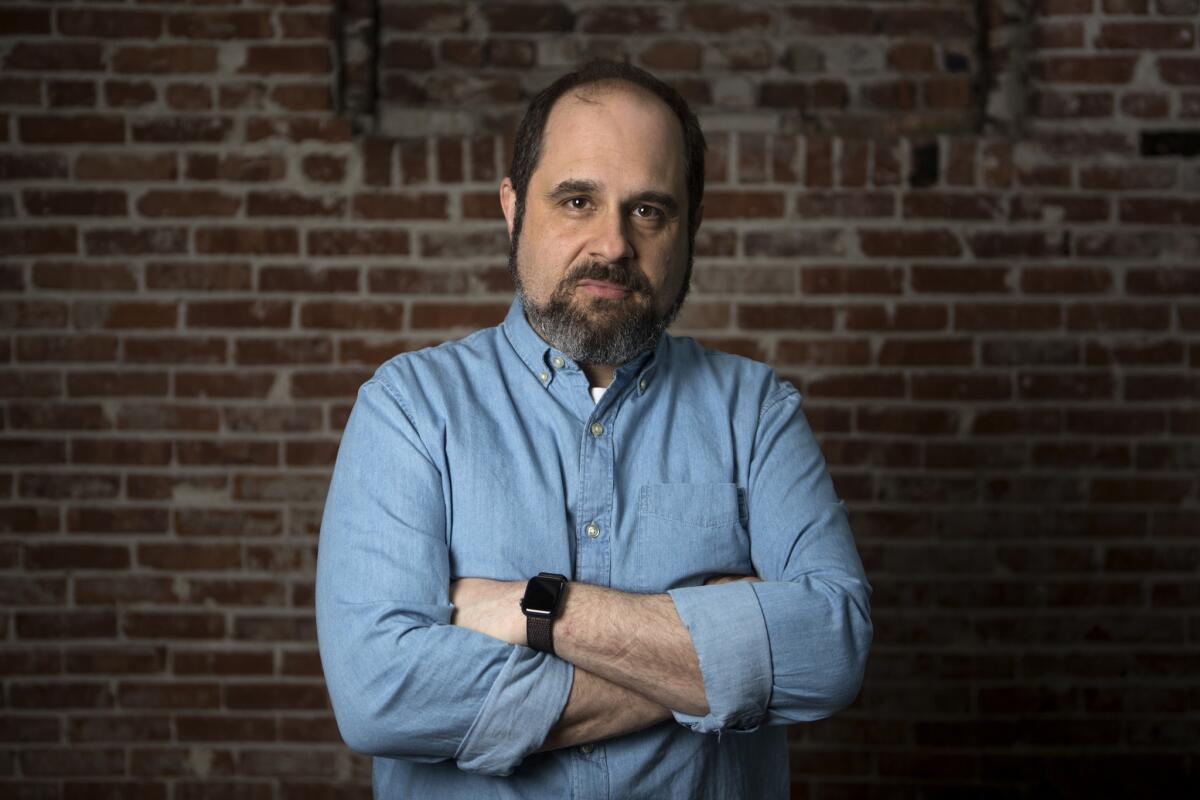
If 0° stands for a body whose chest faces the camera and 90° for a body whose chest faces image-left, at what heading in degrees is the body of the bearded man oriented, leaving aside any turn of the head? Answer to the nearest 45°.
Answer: approximately 0°
